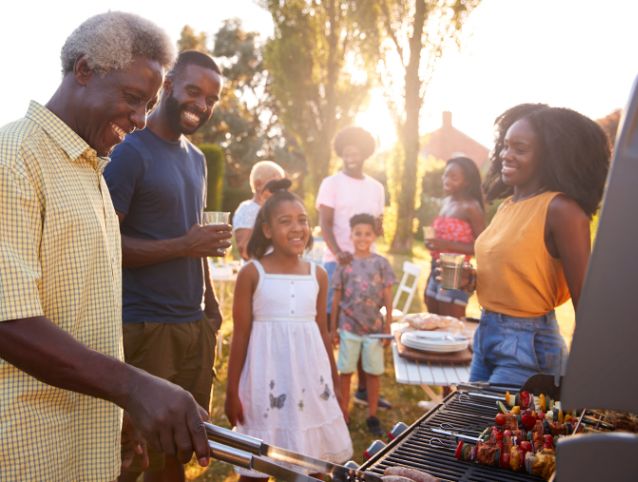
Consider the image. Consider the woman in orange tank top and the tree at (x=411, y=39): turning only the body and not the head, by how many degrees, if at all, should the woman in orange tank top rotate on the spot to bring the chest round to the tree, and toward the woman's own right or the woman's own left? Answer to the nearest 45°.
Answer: approximately 135° to the woman's own right

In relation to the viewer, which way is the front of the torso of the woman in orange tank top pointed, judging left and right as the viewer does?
facing the viewer and to the left of the viewer

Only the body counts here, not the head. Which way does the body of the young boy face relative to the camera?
toward the camera

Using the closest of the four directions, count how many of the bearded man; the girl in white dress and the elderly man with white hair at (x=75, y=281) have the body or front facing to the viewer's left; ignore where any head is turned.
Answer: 0

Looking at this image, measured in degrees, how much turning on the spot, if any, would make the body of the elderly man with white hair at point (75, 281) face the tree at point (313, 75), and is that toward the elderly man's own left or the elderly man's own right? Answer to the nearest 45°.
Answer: approximately 135° to the elderly man's own left

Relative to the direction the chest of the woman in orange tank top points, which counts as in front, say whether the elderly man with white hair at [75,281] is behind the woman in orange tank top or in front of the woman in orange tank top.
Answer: in front

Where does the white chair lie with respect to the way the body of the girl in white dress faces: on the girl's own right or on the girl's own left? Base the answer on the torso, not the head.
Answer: on the girl's own left

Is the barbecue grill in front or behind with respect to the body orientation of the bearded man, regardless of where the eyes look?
in front

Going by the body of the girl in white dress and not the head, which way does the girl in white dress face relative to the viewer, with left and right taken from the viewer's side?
facing the viewer and to the right of the viewer

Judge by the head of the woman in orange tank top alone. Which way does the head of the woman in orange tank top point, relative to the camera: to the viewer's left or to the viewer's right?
to the viewer's left
